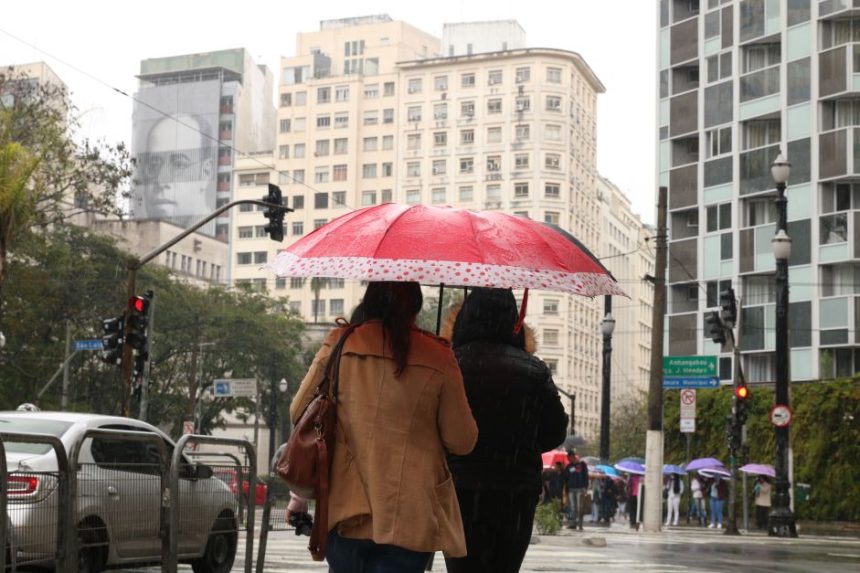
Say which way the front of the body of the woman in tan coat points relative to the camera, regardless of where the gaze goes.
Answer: away from the camera

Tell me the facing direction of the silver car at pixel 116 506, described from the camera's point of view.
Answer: facing away from the viewer and to the right of the viewer

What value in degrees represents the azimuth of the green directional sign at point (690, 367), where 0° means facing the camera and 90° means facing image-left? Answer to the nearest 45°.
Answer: approximately 0°

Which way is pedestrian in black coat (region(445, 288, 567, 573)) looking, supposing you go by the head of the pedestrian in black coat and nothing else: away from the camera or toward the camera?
away from the camera

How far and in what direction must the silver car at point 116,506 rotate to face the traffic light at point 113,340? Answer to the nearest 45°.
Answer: approximately 45° to its left

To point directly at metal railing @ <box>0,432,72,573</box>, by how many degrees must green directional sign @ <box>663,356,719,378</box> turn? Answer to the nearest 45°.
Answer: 0° — it already faces it

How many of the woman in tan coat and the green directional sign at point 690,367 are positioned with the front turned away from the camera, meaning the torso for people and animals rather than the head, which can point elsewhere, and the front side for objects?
1

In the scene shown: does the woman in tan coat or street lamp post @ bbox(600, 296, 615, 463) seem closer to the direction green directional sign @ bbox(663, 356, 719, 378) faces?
the woman in tan coat

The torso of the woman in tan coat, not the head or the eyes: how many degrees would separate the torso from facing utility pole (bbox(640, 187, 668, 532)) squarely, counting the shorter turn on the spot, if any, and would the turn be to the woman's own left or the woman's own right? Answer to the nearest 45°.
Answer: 0° — they already face it

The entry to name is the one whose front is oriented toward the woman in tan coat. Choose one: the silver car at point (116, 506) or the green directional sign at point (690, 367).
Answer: the green directional sign

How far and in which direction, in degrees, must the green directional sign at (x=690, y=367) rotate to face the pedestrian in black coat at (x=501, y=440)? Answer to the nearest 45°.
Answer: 0° — it already faces them

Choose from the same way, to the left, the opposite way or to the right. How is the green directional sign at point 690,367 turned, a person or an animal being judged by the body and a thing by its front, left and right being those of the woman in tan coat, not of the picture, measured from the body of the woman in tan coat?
the opposite way
